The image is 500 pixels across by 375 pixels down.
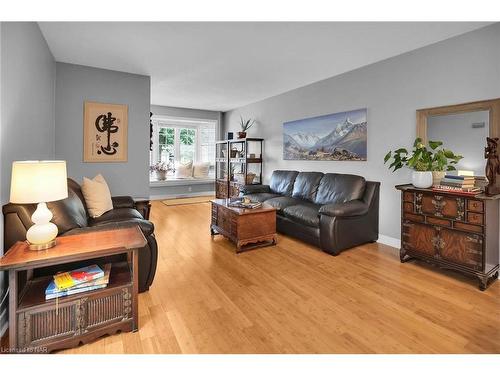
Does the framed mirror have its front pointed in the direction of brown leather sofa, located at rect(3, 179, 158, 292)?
yes

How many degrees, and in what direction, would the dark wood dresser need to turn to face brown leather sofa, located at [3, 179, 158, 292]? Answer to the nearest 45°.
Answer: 0° — it already faces it

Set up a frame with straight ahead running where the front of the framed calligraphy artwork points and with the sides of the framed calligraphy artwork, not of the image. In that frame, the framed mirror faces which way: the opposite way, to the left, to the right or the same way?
to the right

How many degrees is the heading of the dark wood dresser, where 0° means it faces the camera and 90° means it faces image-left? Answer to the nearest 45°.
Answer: approximately 45°

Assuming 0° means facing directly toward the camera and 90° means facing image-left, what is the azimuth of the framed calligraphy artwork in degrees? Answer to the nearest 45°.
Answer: approximately 0°

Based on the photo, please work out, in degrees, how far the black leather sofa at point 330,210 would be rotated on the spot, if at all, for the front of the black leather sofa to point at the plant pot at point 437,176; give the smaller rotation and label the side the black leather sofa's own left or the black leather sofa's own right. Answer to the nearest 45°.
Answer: approximately 90° to the black leather sofa's own left

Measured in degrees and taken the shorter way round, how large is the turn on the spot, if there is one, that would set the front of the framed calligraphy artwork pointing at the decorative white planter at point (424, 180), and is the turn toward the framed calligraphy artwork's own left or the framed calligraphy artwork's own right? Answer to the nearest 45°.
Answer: approximately 45° to the framed calligraphy artwork's own left
